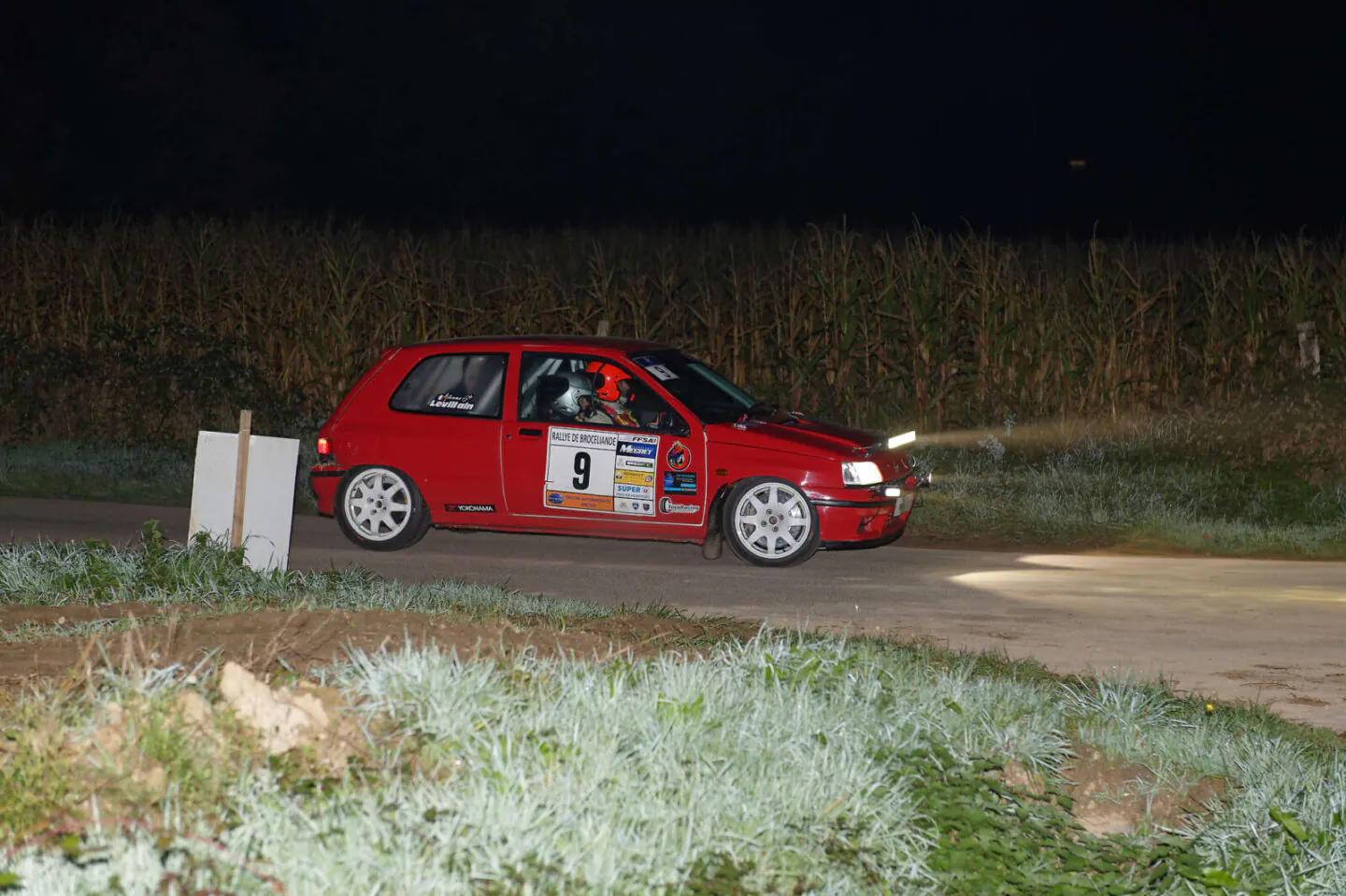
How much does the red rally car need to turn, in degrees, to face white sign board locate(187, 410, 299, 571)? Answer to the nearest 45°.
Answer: approximately 135° to its right

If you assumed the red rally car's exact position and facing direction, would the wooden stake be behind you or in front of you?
behind

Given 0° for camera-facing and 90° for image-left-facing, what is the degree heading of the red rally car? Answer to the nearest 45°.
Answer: approximately 270°
